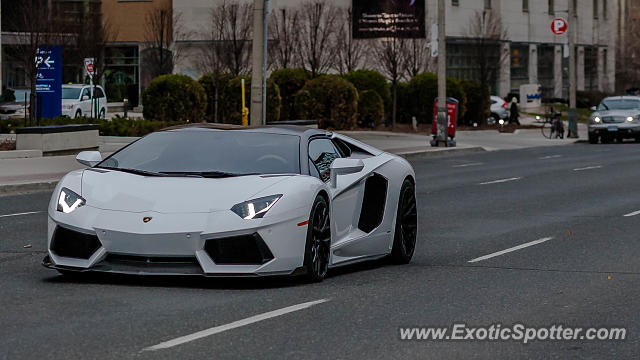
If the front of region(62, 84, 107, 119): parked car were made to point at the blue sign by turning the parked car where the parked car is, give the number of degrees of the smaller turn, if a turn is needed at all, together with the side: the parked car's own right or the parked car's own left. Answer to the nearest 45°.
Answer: approximately 45° to the parked car's own left

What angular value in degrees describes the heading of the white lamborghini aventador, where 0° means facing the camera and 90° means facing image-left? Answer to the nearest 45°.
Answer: approximately 45°

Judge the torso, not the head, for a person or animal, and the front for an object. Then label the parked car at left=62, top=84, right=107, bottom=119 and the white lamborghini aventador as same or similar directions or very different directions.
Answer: same or similar directions

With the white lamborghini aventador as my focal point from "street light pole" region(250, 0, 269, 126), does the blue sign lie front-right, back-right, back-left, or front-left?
back-right

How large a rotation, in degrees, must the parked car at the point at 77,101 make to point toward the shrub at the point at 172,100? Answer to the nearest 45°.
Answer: approximately 135° to its left

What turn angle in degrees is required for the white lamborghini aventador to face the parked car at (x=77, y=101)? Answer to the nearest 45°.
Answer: approximately 135° to its right

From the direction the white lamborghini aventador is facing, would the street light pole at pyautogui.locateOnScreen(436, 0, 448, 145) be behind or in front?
behind

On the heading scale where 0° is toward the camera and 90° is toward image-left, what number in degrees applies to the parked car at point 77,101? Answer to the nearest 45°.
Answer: approximately 45°

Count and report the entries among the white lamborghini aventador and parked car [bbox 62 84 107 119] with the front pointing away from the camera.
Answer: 0

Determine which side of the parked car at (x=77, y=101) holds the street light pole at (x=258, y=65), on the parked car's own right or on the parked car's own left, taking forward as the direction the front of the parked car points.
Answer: on the parked car's own left

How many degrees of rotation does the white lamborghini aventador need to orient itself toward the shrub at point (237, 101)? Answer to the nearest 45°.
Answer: approximately 135° to its right
